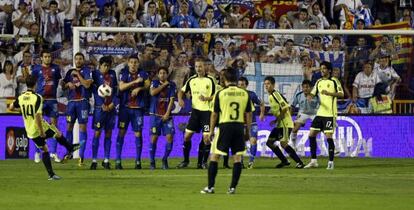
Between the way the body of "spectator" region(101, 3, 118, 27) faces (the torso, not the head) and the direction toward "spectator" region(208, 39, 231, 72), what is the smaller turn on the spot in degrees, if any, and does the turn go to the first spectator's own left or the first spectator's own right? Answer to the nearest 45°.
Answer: approximately 45° to the first spectator's own left

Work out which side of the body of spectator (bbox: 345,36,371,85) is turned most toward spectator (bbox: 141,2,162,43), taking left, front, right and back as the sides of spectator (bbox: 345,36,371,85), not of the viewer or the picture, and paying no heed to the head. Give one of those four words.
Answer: right

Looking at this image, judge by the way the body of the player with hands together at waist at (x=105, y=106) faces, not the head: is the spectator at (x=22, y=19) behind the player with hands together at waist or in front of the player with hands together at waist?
behind

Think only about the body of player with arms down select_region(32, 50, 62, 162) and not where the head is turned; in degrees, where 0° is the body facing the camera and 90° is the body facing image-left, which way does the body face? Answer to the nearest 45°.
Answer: approximately 0°

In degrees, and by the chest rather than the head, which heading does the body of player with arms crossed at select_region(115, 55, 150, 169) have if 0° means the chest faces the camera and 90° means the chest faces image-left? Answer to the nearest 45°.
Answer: approximately 0°

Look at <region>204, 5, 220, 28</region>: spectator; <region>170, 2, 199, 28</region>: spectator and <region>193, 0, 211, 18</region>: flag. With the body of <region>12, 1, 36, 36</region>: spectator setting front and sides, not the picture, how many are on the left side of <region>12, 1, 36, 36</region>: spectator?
3
